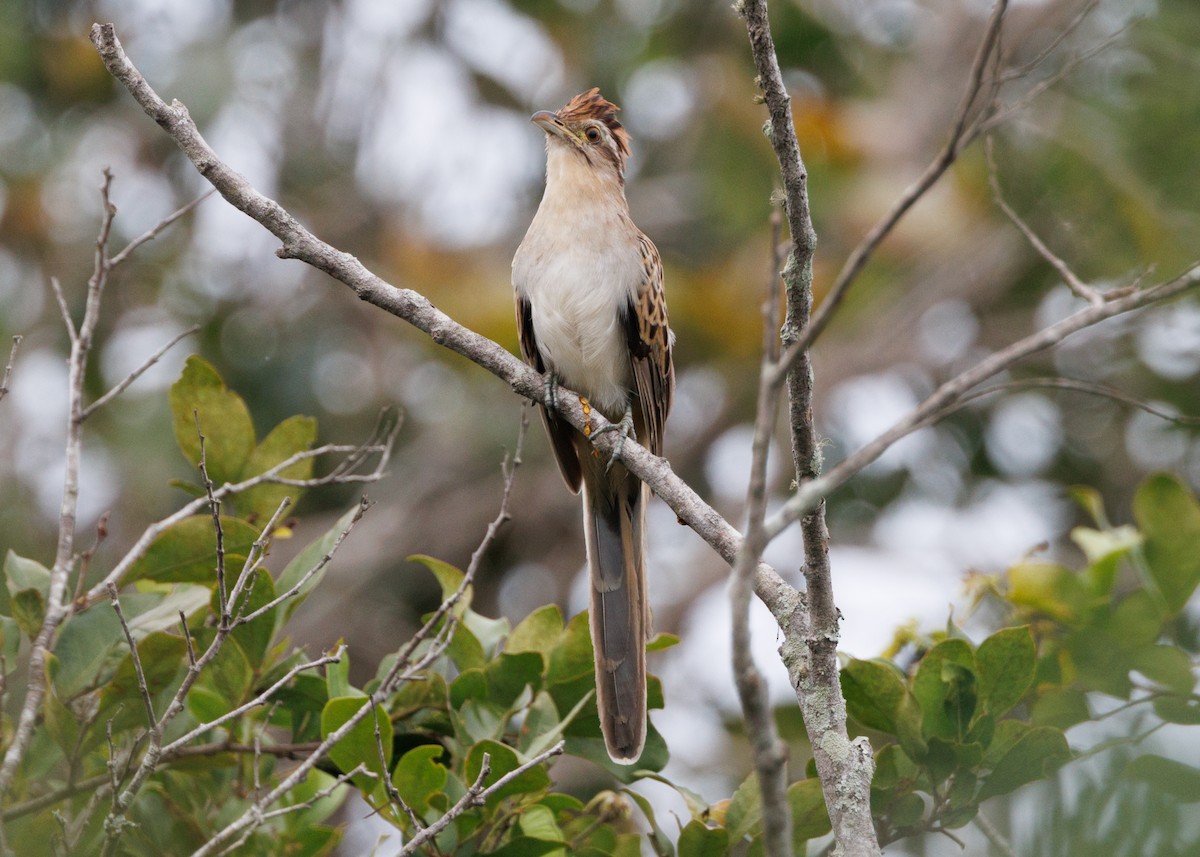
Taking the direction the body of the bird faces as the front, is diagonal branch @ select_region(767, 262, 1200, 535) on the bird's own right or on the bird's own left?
on the bird's own left

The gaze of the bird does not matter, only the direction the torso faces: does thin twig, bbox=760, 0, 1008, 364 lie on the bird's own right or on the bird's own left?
on the bird's own left

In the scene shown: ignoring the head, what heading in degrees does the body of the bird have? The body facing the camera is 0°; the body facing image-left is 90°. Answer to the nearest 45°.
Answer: approximately 45°
